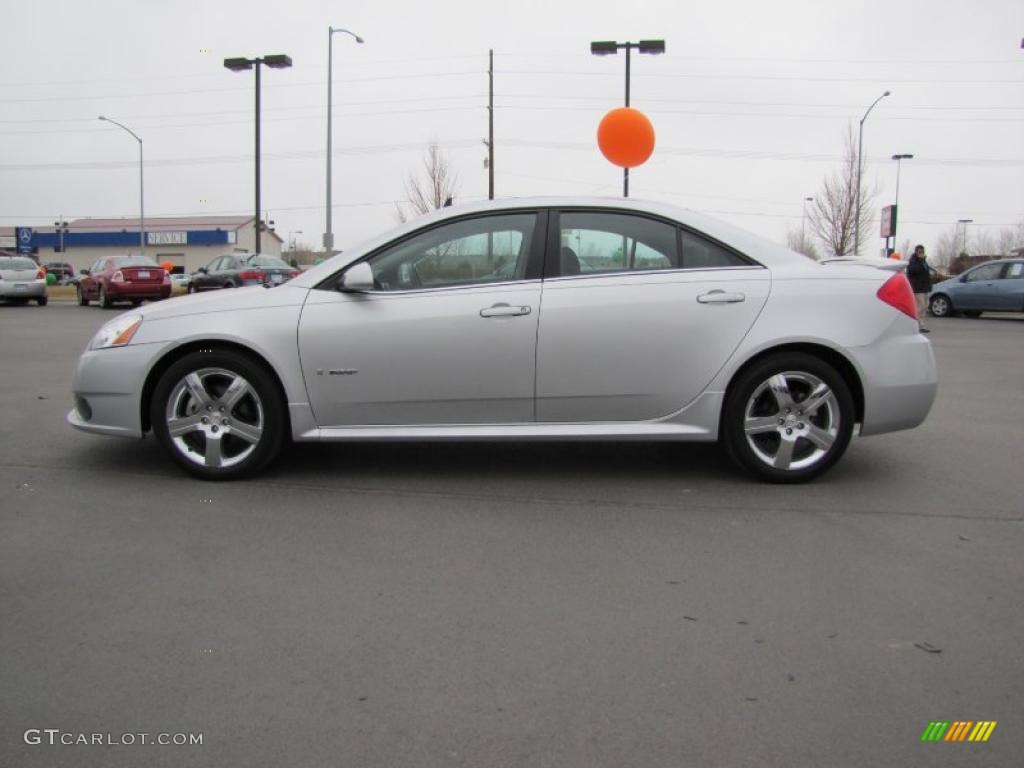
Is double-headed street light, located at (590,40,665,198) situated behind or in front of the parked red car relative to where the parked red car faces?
behind

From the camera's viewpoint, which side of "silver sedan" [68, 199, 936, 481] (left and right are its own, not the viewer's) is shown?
left

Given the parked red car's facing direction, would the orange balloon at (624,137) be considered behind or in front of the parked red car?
behind

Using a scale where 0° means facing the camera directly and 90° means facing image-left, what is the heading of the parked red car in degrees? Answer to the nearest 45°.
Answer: approximately 135°

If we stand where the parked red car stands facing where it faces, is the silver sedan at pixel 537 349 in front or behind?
behind

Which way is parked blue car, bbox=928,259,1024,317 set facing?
to the viewer's left

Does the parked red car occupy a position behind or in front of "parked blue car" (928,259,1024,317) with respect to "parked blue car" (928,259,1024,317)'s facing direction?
in front

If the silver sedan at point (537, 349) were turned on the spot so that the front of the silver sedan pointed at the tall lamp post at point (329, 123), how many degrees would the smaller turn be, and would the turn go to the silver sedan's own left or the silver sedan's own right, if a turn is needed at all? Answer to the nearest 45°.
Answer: approximately 90° to the silver sedan's own right
